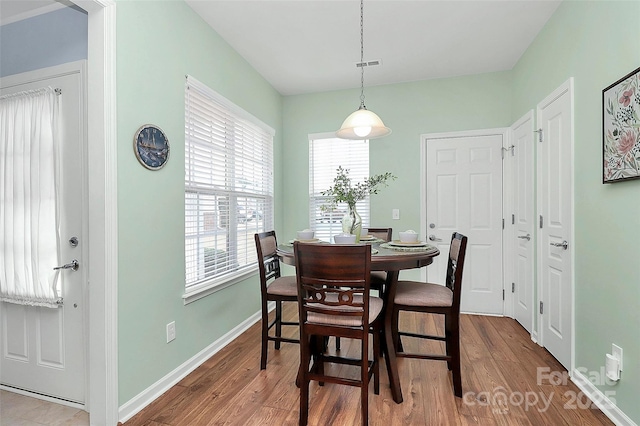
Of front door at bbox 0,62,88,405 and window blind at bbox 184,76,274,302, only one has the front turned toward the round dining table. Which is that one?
the window blind

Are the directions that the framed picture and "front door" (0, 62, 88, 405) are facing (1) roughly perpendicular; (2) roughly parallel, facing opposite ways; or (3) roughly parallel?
roughly perpendicular

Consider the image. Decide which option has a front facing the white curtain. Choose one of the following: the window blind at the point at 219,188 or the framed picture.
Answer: the framed picture

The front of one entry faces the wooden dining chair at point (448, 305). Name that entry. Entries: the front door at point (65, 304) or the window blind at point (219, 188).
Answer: the window blind

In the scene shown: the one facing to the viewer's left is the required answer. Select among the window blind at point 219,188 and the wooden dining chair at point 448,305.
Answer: the wooden dining chair

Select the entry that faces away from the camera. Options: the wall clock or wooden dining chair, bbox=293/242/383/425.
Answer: the wooden dining chair

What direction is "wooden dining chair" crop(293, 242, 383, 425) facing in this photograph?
away from the camera

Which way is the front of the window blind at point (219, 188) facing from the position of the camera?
facing the viewer and to the right of the viewer

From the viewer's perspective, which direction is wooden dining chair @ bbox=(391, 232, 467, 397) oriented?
to the viewer's left

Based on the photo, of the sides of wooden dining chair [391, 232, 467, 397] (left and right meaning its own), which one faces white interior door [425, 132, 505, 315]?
right
